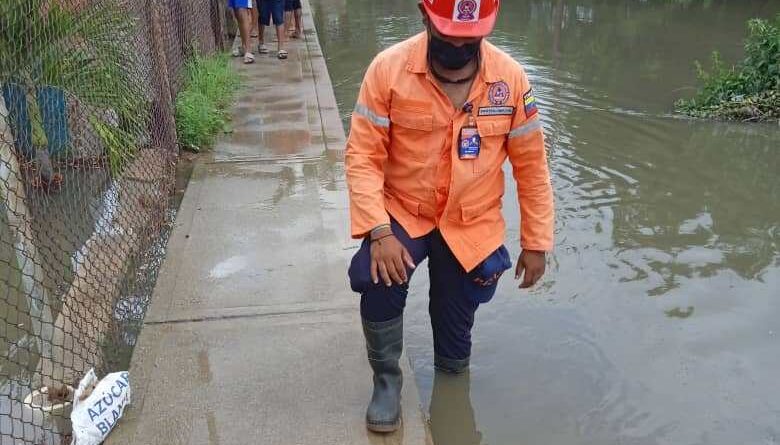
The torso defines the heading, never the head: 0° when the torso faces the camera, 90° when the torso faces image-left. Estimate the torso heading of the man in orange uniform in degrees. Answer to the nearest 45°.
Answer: approximately 0°

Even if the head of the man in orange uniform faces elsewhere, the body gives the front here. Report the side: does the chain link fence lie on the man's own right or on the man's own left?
on the man's own right

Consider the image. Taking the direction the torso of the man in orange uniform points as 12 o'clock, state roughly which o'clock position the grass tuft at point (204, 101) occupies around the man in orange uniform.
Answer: The grass tuft is roughly at 5 o'clock from the man in orange uniform.
